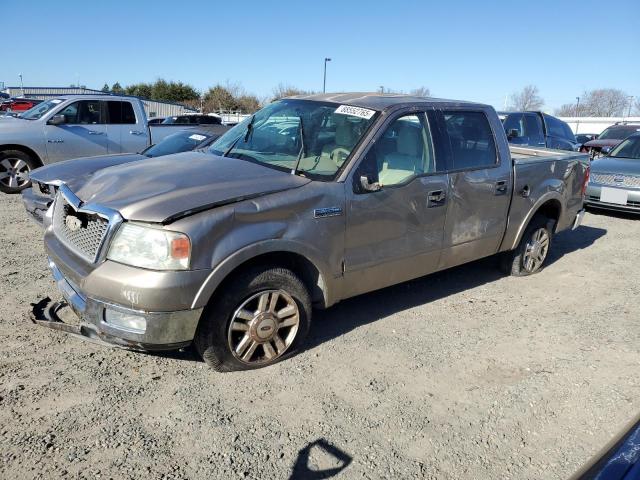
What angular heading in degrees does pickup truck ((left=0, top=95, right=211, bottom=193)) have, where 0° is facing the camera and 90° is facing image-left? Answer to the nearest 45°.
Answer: approximately 90°

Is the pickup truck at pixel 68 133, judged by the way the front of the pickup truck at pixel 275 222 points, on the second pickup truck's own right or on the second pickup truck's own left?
on the second pickup truck's own right

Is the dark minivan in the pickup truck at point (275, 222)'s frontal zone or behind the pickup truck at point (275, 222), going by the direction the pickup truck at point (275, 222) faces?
behind

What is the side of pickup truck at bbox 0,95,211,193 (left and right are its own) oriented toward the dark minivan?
back
